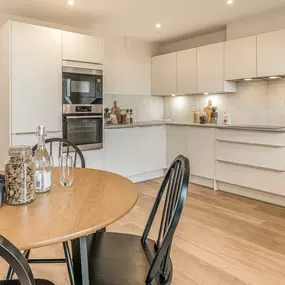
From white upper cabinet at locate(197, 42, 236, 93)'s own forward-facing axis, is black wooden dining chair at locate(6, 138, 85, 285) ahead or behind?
ahead

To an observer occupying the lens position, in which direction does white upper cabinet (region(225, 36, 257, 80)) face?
facing the viewer and to the left of the viewer

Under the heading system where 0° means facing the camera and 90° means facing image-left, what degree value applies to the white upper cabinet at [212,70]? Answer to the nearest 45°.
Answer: approximately 45°

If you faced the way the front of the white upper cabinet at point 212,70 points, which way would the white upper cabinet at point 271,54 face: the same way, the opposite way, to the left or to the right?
the same way

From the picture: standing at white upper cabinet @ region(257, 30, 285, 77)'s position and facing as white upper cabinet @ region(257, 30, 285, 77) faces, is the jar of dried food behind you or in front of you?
in front

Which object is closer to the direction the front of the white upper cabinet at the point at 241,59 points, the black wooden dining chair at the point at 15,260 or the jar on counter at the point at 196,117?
the black wooden dining chair

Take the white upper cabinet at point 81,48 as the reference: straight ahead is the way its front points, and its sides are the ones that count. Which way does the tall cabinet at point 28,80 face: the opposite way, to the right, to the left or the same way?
the same way

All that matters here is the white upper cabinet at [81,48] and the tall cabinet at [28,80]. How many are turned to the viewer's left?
0
